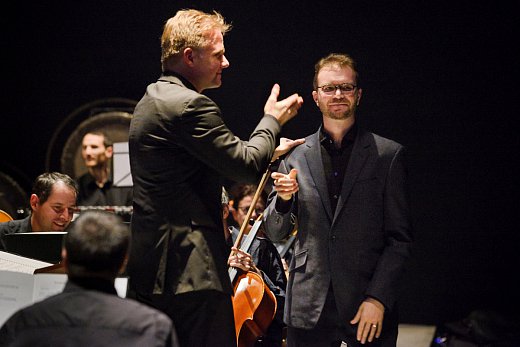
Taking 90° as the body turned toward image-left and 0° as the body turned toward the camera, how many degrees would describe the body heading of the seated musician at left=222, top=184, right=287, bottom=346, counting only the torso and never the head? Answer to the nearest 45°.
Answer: approximately 45°

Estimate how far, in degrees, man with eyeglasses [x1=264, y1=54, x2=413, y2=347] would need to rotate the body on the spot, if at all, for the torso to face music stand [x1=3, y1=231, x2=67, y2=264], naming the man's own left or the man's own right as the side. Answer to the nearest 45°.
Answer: approximately 90° to the man's own right

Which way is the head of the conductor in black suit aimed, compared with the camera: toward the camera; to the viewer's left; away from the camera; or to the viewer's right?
to the viewer's right

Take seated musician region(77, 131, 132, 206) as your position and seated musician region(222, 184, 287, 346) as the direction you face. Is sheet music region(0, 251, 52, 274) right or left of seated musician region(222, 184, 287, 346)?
right

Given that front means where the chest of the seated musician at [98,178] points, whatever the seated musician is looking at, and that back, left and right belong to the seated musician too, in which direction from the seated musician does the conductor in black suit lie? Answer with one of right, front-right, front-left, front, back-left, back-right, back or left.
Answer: front-left

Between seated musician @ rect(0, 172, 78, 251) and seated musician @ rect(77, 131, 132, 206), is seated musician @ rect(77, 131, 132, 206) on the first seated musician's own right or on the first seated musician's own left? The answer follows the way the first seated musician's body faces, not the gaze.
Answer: on the first seated musician's own left

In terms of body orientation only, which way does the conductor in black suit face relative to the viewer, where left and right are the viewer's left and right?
facing away from the viewer and to the right of the viewer

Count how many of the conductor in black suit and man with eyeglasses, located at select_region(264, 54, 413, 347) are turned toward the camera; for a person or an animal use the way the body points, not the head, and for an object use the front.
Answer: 1

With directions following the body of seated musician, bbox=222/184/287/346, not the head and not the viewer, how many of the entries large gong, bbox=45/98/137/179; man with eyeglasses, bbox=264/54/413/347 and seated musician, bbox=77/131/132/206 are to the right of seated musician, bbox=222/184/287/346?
2

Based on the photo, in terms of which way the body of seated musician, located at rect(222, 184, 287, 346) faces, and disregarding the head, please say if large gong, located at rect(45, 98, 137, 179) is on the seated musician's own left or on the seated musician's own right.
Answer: on the seated musician's own right
